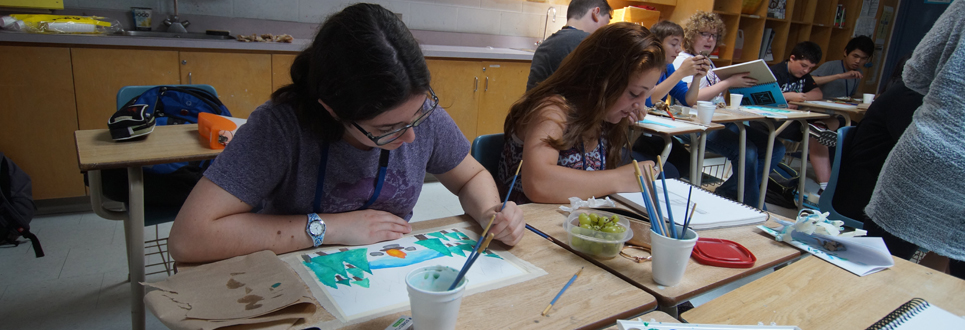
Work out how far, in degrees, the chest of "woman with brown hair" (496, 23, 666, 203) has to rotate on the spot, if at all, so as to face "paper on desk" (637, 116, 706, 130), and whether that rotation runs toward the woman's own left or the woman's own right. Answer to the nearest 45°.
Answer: approximately 135° to the woman's own left

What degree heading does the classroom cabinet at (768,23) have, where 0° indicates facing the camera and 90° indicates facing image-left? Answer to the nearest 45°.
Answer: approximately 45°

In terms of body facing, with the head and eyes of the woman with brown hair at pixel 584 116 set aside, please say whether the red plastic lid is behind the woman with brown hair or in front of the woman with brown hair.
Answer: in front

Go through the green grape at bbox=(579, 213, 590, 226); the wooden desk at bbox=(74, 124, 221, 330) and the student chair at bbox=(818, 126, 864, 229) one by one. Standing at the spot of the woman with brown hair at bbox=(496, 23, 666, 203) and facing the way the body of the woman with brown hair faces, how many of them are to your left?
1

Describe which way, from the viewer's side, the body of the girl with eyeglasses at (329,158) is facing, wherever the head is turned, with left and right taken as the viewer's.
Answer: facing the viewer and to the right of the viewer

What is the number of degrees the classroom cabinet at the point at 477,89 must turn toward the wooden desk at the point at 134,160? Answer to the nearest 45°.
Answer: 0° — it already faces it

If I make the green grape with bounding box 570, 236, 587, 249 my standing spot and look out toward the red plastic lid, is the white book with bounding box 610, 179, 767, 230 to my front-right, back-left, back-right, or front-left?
front-left

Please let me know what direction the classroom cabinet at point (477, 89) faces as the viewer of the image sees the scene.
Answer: facing the viewer

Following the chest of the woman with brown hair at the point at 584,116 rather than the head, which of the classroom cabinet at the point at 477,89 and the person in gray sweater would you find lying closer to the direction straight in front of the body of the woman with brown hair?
the person in gray sweater

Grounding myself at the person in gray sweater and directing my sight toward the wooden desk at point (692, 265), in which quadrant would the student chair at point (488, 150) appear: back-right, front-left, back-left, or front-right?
front-right

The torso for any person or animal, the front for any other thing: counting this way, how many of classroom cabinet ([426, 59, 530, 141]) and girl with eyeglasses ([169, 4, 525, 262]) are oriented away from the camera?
0

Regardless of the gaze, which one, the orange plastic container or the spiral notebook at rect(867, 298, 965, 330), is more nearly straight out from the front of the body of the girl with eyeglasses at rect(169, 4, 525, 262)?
the spiral notebook

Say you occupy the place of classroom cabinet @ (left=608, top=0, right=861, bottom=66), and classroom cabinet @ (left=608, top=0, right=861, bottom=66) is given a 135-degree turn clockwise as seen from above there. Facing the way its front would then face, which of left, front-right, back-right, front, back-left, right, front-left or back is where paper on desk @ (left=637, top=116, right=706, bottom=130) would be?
back
